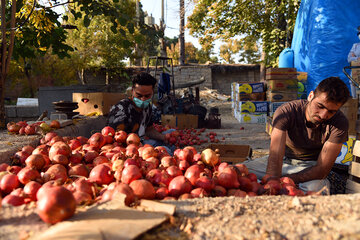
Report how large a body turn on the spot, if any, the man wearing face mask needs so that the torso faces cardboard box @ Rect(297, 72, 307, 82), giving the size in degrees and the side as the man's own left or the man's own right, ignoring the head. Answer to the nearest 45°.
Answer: approximately 90° to the man's own left

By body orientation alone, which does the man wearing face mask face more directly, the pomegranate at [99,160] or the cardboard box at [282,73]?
the pomegranate

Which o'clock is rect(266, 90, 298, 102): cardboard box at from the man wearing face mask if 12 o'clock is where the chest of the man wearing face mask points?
The cardboard box is roughly at 9 o'clock from the man wearing face mask.

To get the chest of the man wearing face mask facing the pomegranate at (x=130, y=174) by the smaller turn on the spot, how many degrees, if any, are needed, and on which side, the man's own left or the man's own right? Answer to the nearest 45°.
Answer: approximately 45° to the man's own right

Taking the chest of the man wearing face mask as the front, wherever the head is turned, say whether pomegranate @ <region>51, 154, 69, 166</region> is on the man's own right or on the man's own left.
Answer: on the man's own right

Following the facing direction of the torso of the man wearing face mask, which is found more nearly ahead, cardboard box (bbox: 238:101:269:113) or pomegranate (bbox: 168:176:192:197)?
the pomegranate

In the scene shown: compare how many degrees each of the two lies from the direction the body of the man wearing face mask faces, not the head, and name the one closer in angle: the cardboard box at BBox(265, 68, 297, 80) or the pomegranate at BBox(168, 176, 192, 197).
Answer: the pomegranate

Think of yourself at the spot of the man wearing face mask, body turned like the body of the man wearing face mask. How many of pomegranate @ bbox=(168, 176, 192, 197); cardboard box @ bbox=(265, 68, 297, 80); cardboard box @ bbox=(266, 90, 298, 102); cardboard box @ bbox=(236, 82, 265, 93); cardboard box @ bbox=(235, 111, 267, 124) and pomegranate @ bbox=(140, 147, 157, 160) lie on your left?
4

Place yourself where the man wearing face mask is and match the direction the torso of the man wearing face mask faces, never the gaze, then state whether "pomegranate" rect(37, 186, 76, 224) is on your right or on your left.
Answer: on your right
